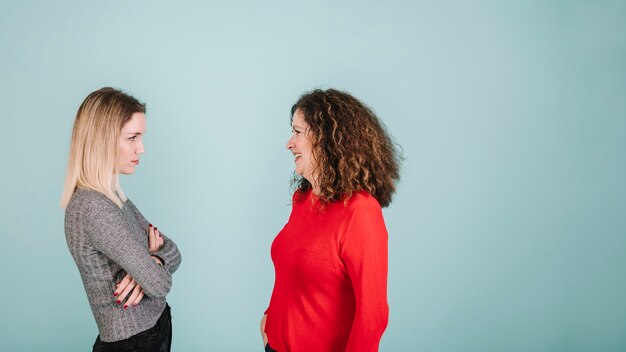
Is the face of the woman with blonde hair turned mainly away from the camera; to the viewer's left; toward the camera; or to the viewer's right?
to the viewer's right

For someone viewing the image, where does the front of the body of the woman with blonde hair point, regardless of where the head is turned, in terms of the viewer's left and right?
facing to the right of the viewer
